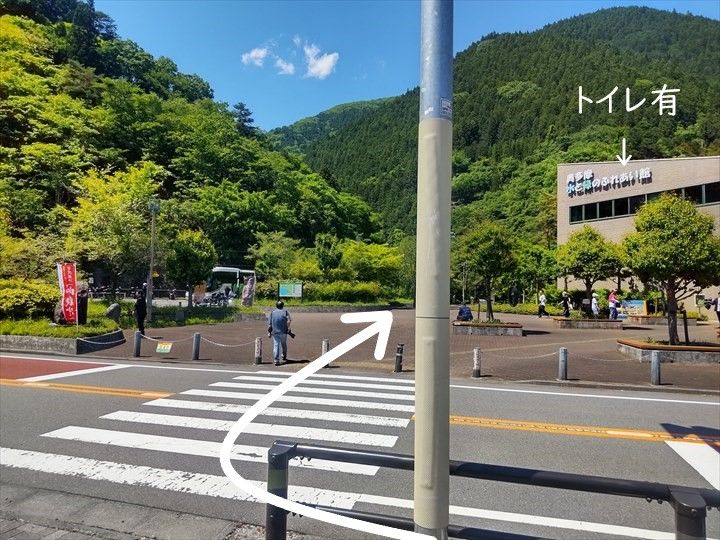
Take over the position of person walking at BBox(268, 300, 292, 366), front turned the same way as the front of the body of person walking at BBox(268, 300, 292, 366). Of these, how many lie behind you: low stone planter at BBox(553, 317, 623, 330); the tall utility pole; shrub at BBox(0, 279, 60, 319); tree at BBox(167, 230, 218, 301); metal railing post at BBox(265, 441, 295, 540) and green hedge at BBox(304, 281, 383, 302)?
2

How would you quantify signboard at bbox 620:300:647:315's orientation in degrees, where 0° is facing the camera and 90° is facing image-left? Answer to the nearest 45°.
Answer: approximately 0°

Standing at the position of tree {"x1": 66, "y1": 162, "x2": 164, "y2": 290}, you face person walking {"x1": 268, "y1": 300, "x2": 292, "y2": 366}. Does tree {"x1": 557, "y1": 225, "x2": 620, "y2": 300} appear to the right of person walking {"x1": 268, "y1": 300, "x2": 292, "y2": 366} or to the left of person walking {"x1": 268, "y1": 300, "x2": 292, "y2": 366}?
left

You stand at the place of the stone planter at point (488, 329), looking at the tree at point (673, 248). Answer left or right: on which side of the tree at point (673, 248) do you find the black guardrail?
right
